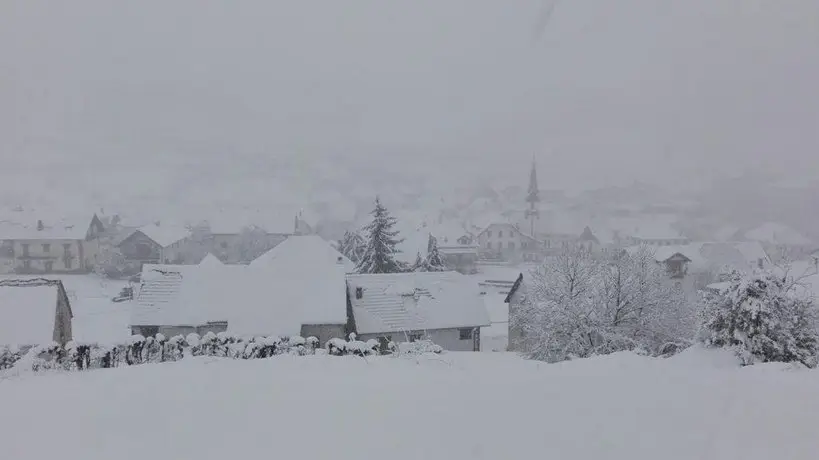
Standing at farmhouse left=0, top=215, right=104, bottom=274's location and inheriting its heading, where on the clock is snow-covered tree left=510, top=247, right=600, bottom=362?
The snow-covered tree is roughly at 11 o'clock from the farmhouse.

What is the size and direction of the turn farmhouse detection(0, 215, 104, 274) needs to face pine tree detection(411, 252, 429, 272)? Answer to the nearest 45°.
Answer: approximately 90° to its left

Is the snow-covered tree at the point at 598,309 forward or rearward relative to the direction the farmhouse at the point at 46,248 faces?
forward

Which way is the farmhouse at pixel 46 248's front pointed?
toward the camera

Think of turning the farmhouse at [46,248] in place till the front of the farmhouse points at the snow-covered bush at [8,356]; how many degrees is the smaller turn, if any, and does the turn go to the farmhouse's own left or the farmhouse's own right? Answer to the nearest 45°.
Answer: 0° — it already faces it

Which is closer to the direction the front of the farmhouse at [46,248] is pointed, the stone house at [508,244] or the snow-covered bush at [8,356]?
the snow-covered bush

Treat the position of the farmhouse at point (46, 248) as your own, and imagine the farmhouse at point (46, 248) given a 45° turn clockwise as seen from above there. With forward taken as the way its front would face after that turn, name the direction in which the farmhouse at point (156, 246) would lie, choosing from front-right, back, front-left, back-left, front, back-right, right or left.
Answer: back

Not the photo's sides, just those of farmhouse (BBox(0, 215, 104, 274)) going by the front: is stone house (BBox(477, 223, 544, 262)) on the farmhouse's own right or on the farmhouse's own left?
on the farmhouse's own left

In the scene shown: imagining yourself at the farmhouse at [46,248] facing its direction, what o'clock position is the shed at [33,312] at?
The shed is roughly at 12 o'clock from the farmhouse.

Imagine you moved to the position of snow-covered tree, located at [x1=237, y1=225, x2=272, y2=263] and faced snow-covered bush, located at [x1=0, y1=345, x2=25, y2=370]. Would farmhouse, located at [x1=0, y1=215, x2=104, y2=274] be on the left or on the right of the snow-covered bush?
right

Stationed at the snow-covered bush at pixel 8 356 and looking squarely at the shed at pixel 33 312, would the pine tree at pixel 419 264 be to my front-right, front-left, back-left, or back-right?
front-right

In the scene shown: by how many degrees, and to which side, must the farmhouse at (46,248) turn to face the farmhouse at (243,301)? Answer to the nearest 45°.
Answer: approximately 45° to its left

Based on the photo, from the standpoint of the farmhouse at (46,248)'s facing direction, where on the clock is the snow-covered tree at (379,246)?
The snow-covered tree is roughly at 9 o'clock from the farmhouse.

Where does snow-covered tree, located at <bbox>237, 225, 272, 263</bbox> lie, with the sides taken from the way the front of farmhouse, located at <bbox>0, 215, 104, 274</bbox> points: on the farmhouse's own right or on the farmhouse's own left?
on the farmhouse's own left

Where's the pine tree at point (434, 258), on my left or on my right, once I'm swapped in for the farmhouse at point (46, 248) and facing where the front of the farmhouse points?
on my left
